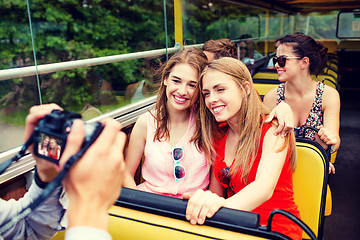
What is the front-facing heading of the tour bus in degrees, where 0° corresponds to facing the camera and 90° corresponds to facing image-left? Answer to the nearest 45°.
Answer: approximately 45°

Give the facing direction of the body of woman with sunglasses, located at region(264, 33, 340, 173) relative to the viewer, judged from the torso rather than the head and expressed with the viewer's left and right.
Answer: facing the viewer and to the left of the viewer

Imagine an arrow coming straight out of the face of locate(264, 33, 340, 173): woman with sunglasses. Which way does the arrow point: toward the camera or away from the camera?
toward the camera

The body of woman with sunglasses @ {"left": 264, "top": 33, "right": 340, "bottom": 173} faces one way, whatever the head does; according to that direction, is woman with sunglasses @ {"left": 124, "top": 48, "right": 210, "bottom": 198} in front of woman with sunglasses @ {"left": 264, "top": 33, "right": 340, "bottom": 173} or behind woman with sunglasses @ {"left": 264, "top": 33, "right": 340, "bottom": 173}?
in front
